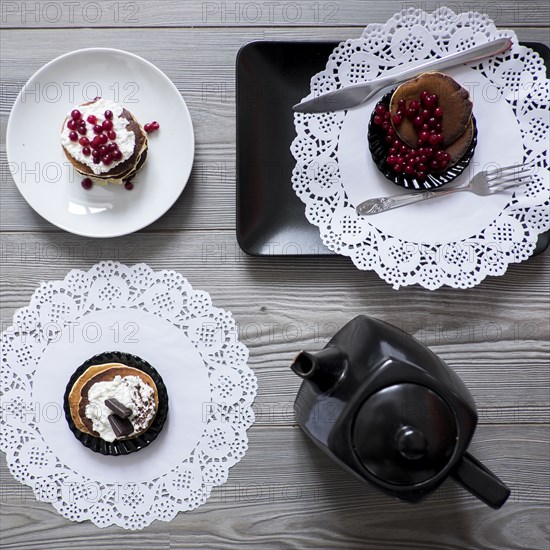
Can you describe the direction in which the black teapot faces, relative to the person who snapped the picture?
facing away from the viewer and to the left of the viewer
